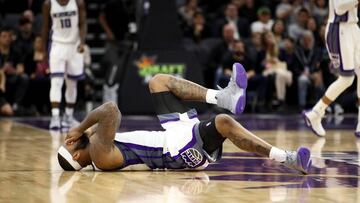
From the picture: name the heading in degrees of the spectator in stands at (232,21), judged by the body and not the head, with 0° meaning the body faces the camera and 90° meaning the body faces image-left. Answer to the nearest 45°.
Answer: approximately 0°

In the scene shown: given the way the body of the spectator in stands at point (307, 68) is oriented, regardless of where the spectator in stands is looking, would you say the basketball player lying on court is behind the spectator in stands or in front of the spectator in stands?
in front

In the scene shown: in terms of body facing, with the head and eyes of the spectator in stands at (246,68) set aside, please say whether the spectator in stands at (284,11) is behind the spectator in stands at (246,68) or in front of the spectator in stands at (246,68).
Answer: behind

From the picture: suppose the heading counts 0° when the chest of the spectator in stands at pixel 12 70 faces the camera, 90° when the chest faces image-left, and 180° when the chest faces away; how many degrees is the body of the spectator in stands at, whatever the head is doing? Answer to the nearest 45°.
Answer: approximately 0°

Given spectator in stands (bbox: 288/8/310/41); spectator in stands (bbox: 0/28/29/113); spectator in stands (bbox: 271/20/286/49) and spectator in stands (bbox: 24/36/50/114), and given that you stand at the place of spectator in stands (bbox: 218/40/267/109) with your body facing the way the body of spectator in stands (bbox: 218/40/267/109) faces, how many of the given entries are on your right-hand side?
2

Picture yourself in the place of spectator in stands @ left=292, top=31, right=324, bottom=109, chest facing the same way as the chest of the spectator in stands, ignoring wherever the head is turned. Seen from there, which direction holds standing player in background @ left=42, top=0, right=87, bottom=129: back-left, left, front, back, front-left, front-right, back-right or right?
front-right
